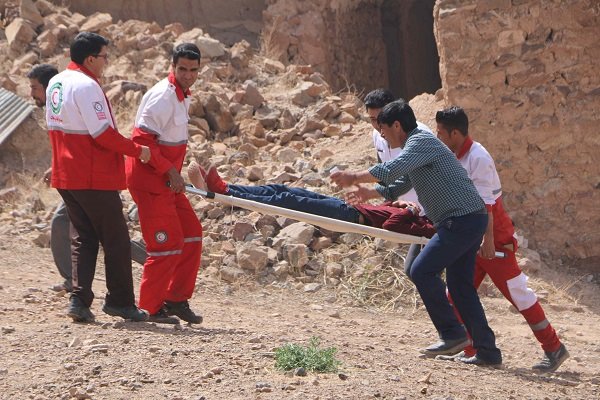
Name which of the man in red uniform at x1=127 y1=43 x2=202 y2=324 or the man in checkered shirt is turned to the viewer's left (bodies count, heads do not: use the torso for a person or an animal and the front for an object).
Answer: the man in checkered shirt

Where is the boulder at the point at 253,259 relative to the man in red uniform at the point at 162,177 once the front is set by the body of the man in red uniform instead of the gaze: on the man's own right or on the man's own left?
on the man's own left

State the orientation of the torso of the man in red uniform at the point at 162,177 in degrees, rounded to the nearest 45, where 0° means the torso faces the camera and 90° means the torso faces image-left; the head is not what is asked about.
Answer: approximately 315°

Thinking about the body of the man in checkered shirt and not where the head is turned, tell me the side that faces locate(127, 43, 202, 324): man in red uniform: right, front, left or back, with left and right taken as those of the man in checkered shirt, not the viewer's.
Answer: front

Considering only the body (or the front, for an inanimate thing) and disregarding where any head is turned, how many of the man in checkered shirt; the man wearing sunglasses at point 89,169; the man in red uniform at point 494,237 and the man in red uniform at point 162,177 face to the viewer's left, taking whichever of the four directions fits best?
2

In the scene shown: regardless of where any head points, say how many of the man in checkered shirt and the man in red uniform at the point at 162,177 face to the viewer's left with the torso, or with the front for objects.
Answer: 1

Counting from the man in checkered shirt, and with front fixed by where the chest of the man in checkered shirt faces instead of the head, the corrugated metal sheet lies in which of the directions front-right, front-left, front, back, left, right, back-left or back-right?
front-right

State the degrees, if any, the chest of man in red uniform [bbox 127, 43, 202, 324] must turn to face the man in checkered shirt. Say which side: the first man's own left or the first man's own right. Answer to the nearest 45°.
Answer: approximately 45° to the first man's own left

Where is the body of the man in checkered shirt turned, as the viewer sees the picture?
to the viewer's left

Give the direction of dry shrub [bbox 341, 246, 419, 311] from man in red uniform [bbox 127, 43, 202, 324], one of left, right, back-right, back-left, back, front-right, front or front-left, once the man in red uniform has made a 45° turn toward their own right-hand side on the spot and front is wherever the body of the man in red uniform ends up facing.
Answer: back-left

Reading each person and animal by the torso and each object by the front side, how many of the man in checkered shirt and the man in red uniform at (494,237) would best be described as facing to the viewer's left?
2
